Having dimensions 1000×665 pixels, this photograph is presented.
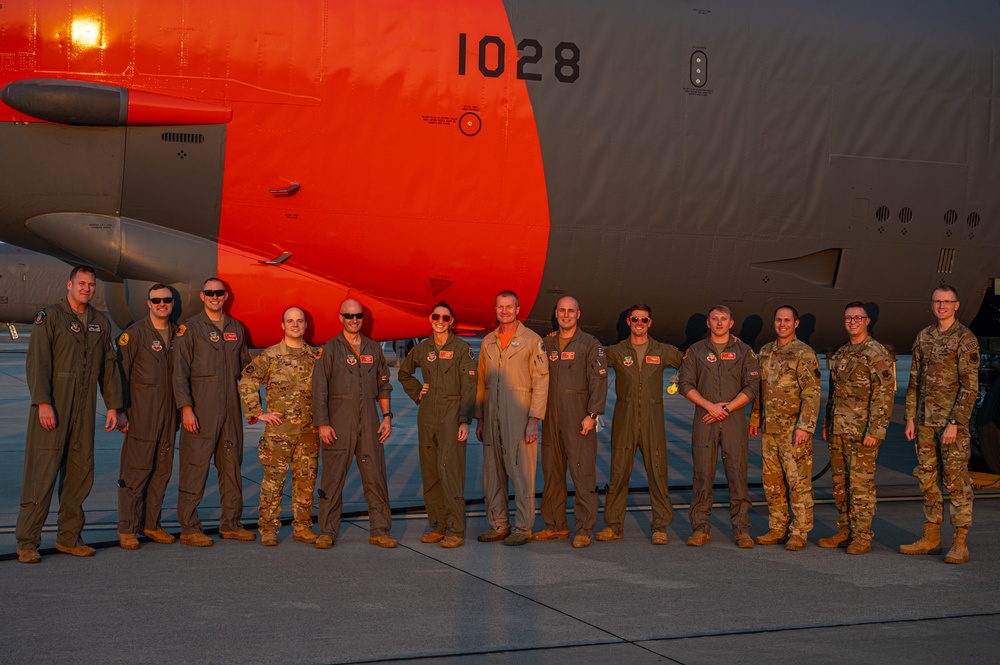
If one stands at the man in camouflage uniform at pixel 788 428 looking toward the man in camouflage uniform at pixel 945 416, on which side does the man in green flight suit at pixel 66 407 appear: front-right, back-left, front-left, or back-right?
back-right

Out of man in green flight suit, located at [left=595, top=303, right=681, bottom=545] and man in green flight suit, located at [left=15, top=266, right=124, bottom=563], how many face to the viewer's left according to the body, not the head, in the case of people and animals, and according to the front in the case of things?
0

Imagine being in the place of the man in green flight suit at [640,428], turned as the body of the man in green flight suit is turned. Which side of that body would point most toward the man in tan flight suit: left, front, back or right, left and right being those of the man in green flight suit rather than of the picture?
right

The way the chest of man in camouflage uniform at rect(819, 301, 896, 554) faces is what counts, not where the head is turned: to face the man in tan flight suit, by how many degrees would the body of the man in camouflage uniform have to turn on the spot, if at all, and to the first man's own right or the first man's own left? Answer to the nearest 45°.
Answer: approximately 45° to the first man's own right

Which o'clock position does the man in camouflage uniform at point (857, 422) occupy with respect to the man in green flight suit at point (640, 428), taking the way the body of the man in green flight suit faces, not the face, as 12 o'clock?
The man in camouflage uniform is roughly at 9 o'clock from the man in green flight suit.

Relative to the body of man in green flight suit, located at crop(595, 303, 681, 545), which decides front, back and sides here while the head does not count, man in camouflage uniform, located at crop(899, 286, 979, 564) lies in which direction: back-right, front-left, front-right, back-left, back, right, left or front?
left
